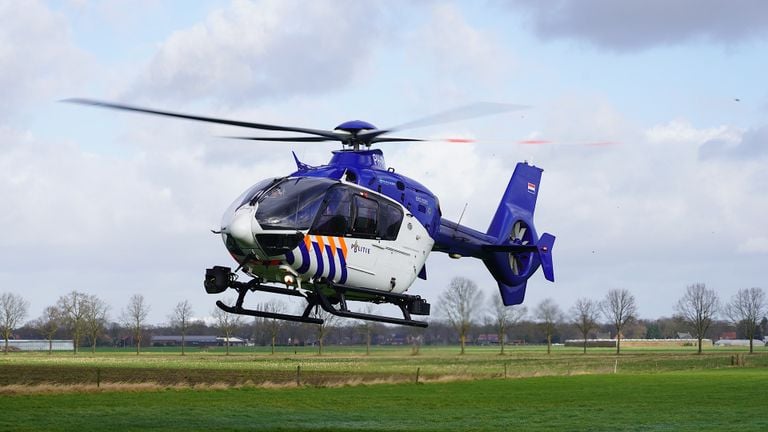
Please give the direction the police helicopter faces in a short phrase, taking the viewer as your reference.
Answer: facing the viewer and to the left of the viewer
